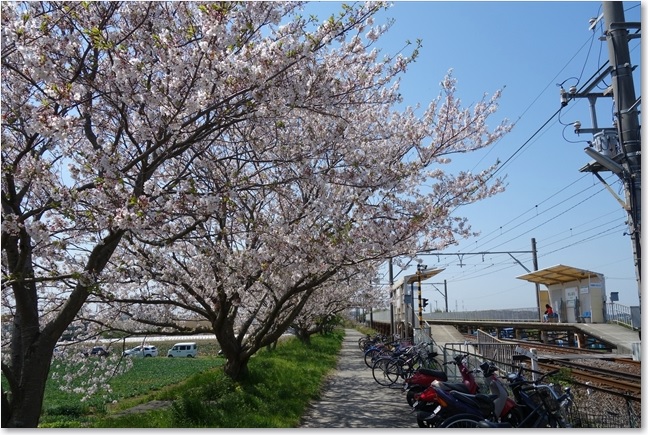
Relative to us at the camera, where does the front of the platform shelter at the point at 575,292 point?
facing the viewer and to the left of the viewer

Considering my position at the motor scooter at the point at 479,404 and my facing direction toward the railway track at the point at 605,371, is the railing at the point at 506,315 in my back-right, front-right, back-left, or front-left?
front-left

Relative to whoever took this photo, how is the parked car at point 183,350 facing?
facing to the left of the viewer

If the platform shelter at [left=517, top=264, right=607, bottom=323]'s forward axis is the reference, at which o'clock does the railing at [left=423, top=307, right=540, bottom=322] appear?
The railing is roughly at 4 o'clock from the platform shelter.

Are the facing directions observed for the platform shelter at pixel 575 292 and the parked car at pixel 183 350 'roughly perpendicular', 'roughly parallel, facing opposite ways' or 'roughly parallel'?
roughly parallel

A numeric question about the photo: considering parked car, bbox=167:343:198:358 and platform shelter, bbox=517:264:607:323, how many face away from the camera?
0

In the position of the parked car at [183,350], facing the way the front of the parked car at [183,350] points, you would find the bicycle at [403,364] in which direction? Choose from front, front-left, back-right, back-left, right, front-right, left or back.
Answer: left

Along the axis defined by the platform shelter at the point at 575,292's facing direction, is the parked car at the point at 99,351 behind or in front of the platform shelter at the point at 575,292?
in front

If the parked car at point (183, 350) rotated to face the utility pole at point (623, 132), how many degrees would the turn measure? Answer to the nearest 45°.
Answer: approximately 90° to its left

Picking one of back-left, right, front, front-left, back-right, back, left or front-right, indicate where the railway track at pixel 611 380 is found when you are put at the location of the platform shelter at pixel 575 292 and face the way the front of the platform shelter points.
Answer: front-left

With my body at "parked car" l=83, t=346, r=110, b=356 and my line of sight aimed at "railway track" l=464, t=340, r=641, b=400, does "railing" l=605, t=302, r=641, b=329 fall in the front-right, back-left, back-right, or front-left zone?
front-left

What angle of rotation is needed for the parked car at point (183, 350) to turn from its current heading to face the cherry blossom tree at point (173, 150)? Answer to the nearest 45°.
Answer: approximately 90° to its left

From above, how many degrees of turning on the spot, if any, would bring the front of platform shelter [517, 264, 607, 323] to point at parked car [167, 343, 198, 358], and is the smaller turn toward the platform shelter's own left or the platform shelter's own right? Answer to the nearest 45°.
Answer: approximately 90° to the platform shelter's own right

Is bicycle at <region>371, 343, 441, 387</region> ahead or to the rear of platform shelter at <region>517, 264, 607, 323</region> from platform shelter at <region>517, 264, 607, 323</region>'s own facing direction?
ahead

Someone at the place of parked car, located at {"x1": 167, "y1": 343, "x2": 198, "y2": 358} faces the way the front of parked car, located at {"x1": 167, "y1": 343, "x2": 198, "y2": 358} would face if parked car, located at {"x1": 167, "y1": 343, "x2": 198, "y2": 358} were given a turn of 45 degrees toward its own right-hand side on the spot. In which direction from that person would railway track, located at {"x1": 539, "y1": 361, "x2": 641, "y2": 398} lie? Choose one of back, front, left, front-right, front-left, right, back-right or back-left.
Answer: back-left
